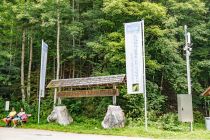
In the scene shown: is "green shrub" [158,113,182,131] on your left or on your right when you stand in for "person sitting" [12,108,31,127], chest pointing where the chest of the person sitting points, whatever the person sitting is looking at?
on your left

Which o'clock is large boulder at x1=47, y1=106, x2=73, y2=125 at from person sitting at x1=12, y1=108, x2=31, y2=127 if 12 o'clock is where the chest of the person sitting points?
The large boulder is roughly at 8 o'clock from the person sitting.

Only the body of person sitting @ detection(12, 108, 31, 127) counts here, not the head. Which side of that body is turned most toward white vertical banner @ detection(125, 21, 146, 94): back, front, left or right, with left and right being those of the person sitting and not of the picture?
left

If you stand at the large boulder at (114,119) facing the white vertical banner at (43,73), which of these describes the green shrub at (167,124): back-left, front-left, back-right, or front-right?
back-right

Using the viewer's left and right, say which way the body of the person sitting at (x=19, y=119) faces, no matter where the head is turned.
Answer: facing the viewer and to the left of the viewer

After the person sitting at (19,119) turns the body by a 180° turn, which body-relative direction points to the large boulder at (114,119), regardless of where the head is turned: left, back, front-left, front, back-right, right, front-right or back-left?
right
